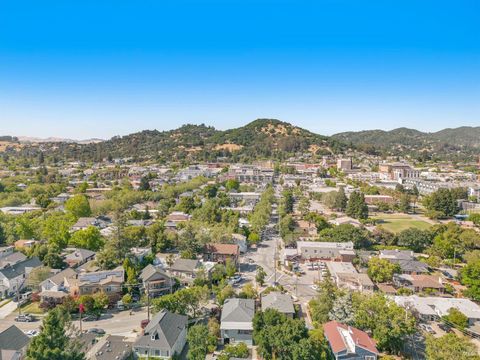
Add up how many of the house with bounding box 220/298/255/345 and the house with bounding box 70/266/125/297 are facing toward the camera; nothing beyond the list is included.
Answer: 2

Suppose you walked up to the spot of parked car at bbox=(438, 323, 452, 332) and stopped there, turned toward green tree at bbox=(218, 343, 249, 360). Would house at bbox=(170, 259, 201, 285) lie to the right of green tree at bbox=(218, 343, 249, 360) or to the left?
right

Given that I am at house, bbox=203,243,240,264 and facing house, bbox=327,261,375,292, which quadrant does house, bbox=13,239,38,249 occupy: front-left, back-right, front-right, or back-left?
back-right

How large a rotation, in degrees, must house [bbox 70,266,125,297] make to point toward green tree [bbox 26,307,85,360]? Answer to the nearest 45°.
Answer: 0° — it already faces it

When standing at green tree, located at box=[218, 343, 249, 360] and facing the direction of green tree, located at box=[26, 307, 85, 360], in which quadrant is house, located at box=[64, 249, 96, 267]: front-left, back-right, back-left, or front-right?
front-right

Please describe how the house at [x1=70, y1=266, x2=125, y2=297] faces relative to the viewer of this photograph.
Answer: facing the viewer

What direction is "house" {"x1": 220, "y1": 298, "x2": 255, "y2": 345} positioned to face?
toward the camera

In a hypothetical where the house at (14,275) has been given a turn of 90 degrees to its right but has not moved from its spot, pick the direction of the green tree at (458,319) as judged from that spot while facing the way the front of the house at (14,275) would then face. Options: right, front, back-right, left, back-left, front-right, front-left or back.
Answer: back

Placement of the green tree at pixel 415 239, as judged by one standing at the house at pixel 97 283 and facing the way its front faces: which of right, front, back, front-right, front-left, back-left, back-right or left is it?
left

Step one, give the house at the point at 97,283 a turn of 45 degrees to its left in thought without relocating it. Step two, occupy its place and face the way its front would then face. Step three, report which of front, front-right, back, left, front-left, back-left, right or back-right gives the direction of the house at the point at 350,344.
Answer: front

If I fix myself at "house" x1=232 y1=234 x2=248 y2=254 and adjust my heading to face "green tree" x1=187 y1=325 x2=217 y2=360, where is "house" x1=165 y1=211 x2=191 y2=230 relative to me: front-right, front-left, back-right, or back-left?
back-right

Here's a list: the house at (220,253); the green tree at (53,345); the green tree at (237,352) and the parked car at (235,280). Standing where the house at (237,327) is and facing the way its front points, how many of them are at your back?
2

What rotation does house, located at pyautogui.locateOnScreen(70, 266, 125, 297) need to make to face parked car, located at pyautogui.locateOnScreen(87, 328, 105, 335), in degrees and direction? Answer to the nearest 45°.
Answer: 0° — it already faces it
